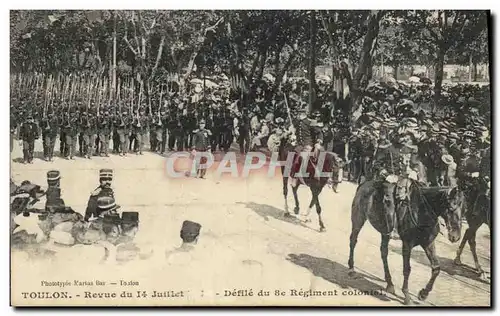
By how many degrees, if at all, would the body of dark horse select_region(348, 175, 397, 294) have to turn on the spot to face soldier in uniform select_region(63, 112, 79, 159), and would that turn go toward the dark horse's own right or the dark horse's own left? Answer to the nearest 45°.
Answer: approximately 135° to the dark horse's own right

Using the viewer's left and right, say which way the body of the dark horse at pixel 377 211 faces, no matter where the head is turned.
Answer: facing the viewer and to the right of the viewer

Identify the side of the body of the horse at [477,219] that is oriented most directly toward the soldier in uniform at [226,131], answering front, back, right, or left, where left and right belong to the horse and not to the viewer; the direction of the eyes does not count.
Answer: back

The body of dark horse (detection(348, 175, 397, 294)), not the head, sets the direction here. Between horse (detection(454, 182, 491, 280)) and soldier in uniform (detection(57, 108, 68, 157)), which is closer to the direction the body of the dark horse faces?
the horse

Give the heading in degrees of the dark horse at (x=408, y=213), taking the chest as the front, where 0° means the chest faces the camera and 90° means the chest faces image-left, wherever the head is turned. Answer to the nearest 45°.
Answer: approximately 315°

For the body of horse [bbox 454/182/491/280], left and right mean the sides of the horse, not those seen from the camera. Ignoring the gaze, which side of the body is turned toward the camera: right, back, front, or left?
right

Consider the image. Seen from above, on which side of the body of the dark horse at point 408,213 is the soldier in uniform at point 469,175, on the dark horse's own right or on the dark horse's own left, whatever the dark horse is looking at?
on the dark horse's own left
